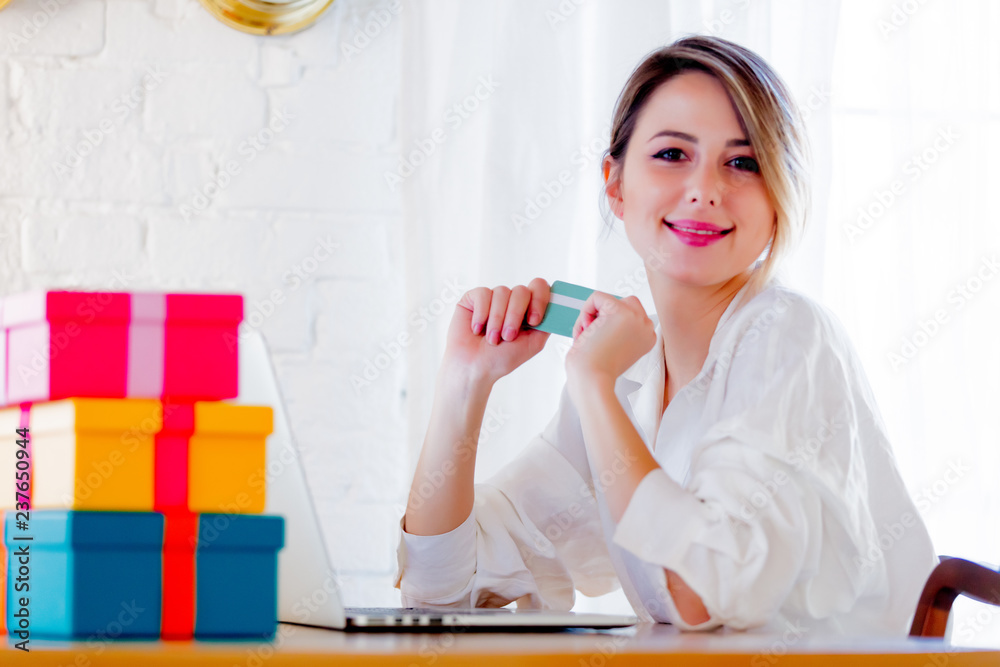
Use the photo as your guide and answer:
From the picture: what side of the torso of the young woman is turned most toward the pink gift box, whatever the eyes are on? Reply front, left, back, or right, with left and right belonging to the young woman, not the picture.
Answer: front

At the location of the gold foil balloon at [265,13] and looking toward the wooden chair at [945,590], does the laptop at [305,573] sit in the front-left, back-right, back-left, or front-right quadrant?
front-right

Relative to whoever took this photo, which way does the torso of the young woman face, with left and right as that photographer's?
facing the viewer and to the left of the viewer

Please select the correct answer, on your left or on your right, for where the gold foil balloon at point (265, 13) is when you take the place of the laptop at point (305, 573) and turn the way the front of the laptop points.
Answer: on your left

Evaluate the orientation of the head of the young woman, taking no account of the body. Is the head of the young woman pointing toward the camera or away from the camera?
toward the camera

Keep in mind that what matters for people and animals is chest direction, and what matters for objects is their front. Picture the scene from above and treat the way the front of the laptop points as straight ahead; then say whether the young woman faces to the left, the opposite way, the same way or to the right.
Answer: the opposite way

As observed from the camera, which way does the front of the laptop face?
facing away from the viewer and to the right of the viewer
